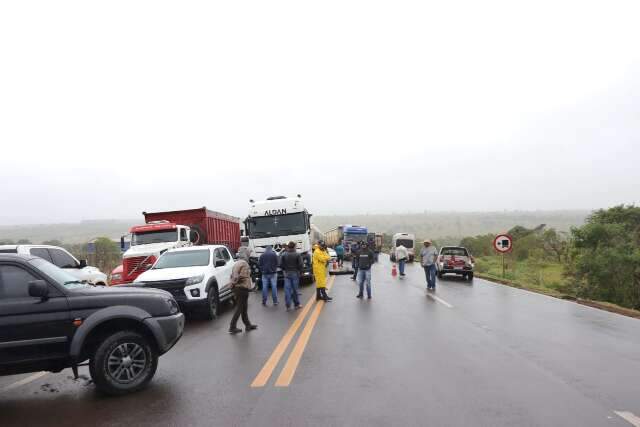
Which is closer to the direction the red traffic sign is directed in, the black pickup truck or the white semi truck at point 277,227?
the black pickup truck

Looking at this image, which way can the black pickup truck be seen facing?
to the viewer's right

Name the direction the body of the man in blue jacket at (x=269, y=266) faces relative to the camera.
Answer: away from the camera

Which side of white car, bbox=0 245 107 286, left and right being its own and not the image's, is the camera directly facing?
right

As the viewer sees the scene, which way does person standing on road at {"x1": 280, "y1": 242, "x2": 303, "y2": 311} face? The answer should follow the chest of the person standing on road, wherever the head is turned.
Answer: away from the camera

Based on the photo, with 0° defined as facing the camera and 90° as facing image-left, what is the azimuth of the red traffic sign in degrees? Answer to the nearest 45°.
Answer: approximately 0°

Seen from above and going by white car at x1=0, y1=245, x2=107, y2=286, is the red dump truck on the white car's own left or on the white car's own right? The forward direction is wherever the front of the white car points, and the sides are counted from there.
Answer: on the white car's own left

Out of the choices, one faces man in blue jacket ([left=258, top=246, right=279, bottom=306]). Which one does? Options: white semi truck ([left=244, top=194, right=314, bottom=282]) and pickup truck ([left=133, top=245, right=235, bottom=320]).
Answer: the white semi truck

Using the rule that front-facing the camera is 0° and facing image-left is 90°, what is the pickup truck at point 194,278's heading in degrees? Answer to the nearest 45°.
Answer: approximately 45°
